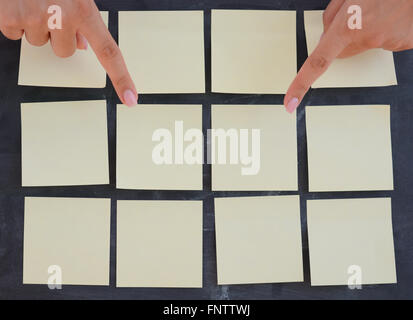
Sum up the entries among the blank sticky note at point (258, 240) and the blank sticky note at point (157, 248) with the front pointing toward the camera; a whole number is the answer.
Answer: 2
